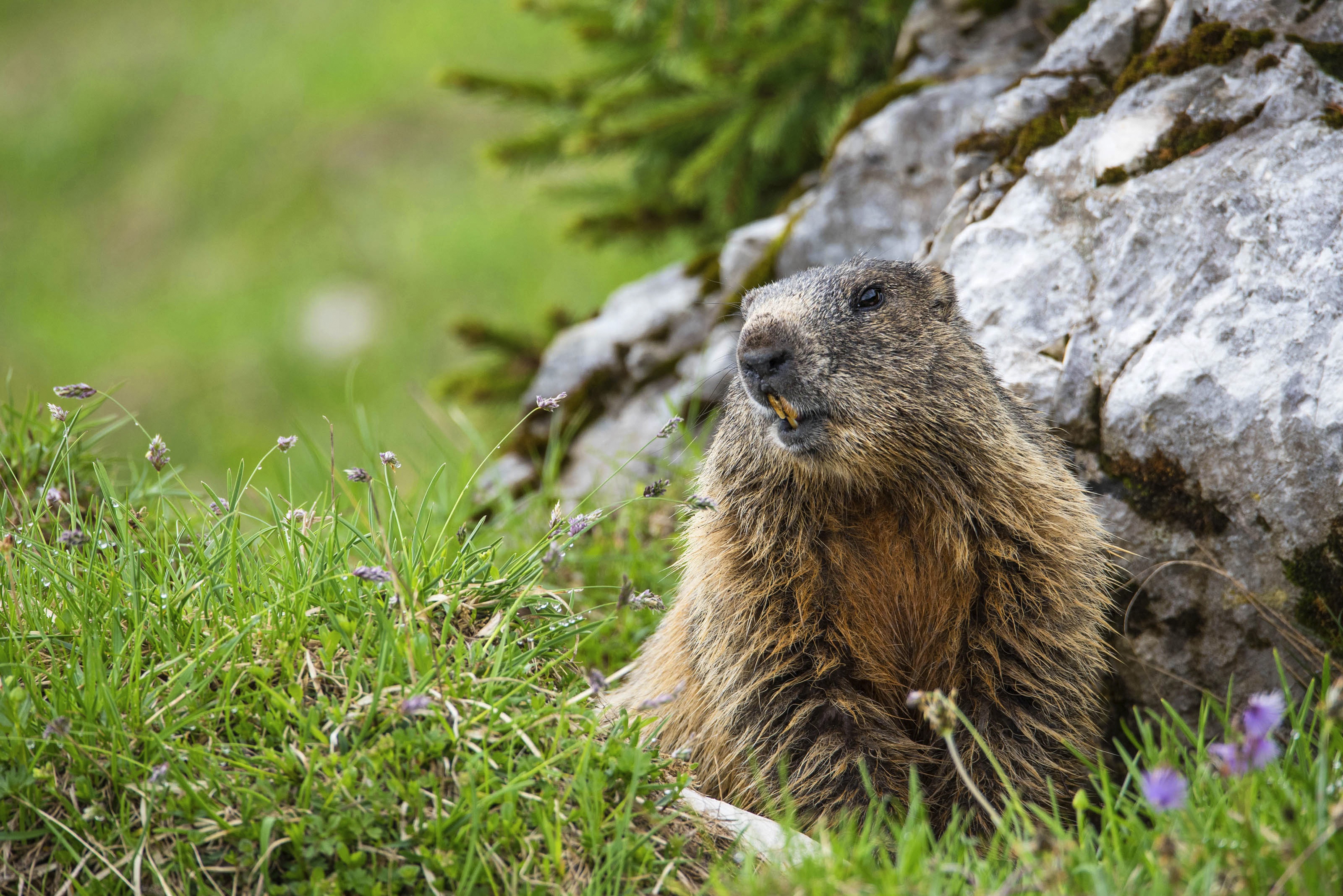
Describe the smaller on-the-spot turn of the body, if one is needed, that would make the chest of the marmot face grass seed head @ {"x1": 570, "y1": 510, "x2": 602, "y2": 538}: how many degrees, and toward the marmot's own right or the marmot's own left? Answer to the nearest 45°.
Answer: approximately 45° to the marmot's own right

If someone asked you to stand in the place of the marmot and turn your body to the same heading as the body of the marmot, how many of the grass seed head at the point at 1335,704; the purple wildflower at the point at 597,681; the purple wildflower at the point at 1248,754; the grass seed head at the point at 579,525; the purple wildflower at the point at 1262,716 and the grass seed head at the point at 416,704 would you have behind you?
0

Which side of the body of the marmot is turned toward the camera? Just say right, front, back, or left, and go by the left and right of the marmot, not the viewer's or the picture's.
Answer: front

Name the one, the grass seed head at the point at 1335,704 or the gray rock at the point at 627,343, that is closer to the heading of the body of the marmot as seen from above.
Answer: the grass seed head

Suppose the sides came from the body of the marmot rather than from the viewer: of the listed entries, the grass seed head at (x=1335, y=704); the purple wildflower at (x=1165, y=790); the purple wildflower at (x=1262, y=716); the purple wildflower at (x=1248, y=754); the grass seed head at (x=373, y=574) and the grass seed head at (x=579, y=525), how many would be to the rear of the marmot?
0

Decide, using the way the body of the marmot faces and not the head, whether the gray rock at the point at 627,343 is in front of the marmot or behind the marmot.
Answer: behind

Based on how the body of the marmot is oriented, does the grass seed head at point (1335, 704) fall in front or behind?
in front

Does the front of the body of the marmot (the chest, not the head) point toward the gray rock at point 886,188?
no

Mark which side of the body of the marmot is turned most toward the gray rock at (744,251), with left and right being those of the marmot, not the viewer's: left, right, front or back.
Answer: back

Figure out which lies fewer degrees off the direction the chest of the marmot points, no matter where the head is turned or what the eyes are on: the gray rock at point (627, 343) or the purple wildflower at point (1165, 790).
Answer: the purple wildflower

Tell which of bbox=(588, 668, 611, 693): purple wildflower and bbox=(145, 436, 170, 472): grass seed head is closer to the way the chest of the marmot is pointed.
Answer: the purple wildflower

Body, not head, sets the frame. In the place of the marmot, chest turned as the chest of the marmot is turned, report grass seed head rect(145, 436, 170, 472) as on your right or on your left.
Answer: on your right

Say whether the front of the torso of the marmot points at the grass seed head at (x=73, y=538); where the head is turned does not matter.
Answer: no

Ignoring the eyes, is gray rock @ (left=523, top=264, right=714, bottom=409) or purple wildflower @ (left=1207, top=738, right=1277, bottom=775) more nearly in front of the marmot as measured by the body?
the purple wildflower
